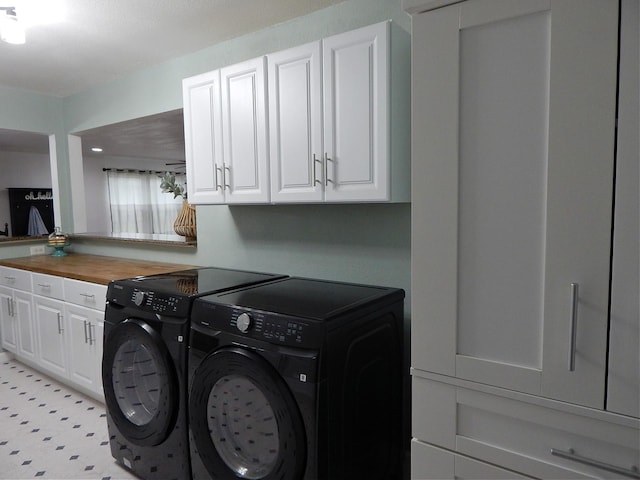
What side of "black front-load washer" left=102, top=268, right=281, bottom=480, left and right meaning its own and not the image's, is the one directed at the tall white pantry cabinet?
left

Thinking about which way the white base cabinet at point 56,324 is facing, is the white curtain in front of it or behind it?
behind

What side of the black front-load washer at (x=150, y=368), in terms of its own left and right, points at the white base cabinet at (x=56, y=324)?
right

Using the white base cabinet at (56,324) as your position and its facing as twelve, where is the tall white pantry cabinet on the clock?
The tall white pantry cabinet is roughly at 10 o'clock from the white base cabinet.

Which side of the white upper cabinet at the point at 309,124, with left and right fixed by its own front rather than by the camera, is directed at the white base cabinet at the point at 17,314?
right

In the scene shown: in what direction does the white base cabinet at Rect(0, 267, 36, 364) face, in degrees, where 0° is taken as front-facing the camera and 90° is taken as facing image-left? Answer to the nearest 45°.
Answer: approximately 45°

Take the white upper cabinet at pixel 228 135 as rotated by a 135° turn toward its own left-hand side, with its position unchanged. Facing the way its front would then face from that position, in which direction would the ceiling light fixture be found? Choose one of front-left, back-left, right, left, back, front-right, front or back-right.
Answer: back
